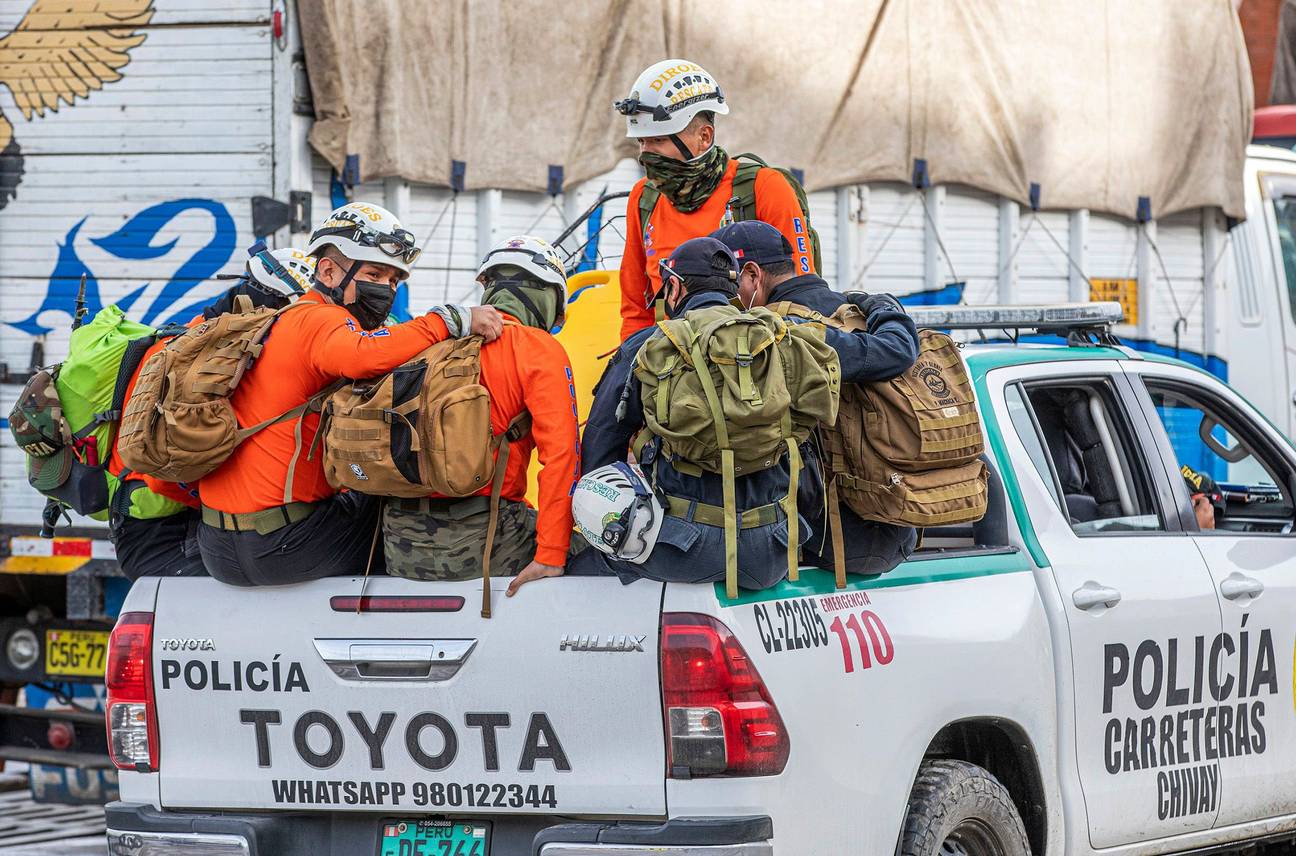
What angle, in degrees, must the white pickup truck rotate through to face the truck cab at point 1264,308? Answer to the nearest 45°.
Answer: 0° — it already faces it

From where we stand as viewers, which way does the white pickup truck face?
facing away from the viewer and to the right of the viewer

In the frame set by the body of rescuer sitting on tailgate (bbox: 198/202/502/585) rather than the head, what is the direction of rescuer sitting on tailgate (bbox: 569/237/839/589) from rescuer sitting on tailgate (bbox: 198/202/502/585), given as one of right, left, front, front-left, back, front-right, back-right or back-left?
right

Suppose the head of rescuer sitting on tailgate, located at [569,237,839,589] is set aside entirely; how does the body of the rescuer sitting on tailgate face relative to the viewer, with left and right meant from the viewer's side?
facing away from the viewer and to the left of the viewer

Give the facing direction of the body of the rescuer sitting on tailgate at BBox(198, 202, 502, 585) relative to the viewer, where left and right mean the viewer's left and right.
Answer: facing away from the viewer and to the right of the viewer

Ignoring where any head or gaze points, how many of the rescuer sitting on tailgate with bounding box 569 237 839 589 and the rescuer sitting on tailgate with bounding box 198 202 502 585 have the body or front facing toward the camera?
0
